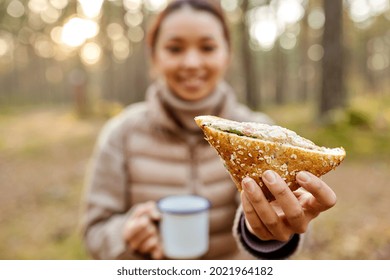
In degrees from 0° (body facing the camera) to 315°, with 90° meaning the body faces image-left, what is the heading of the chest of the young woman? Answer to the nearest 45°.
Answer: approximately 0°

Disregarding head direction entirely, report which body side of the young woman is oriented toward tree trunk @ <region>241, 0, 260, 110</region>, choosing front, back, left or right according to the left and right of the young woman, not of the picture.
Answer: back

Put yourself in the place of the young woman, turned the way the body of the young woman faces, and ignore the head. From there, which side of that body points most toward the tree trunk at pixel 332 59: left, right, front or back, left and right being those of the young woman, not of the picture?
back
